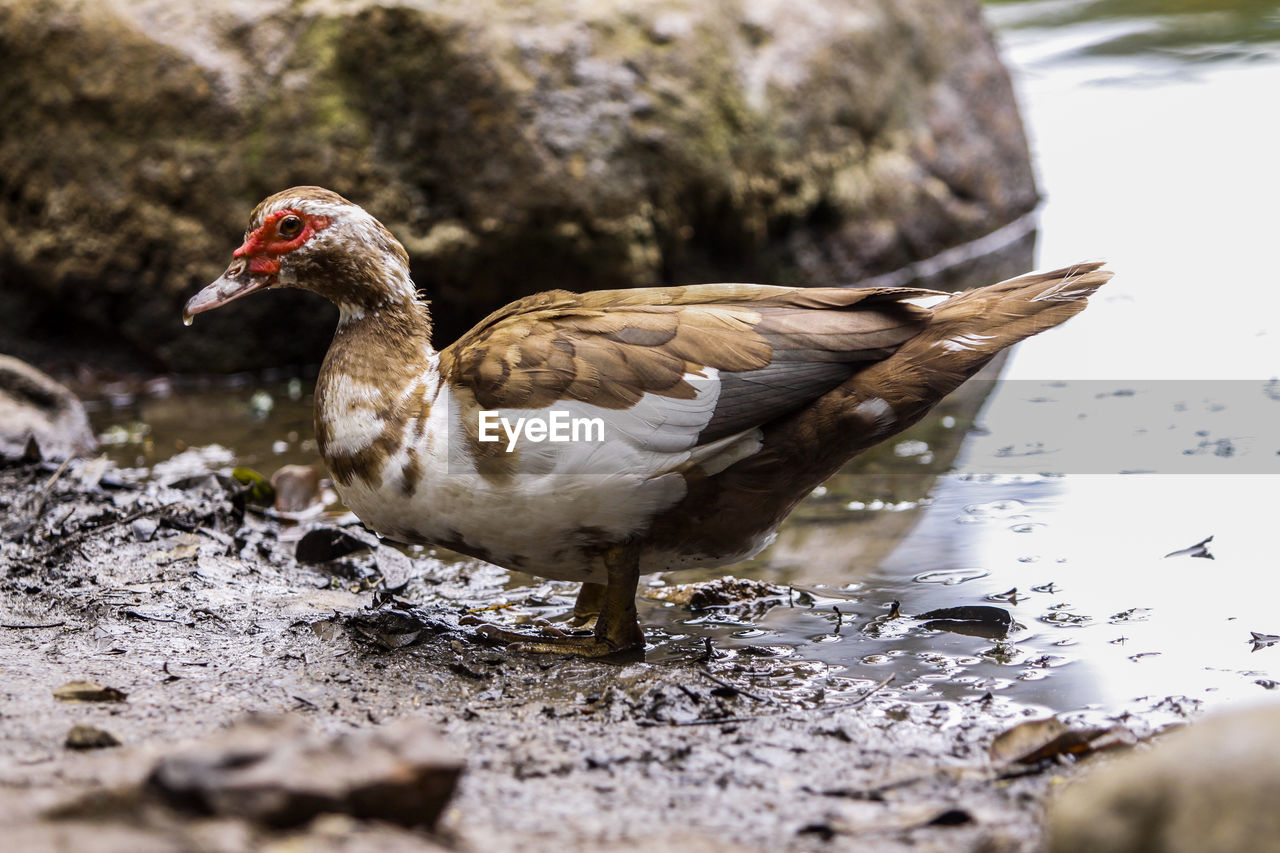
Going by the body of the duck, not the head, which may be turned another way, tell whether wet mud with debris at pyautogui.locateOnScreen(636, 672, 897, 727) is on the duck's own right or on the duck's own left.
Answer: on the duck's own left

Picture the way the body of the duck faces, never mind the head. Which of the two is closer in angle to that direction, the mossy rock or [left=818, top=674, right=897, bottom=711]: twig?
the mossy rock

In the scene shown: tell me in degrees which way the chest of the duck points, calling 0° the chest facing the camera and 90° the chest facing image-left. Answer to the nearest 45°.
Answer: approximately 90°

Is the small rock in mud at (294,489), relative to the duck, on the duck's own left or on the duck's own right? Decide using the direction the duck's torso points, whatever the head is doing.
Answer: on the duck's own right

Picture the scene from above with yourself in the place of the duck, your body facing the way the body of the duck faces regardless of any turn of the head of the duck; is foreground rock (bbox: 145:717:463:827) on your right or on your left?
on your left

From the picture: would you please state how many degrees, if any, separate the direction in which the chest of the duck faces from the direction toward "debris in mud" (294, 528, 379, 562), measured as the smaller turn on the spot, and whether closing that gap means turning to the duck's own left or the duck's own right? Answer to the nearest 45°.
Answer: approximately 45° to the duck's own right

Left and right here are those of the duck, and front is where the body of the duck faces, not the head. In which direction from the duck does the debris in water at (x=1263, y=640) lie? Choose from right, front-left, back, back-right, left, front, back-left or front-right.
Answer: back
